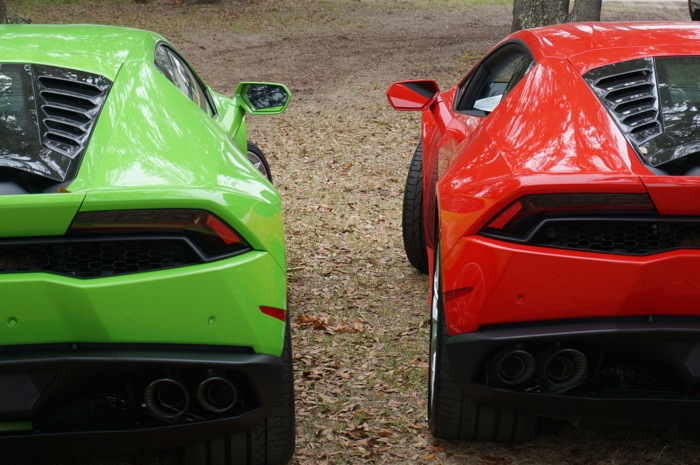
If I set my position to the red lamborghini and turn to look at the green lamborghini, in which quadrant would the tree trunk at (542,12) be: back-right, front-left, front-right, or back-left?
back-right

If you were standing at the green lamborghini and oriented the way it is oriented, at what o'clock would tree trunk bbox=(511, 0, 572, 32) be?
The tree trunk is roughly at 1 o'clock from the green lamborghini.

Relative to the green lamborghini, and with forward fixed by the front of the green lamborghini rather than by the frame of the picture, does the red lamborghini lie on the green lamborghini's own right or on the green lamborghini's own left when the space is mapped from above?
on the green lamborghini's own right

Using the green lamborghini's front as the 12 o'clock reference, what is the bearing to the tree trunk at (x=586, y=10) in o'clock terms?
The tree trunk is roughly at 1 o'clock from the green lamborghini.

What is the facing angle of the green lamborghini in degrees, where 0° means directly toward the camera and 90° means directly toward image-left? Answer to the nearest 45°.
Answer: approximately 180°
